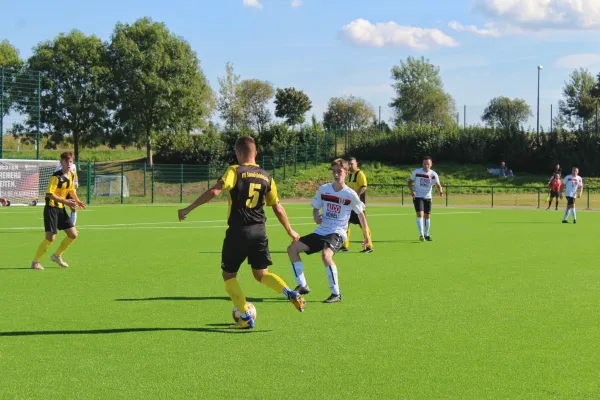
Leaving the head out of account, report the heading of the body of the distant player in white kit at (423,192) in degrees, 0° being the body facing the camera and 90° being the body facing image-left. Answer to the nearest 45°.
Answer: approximately 0°

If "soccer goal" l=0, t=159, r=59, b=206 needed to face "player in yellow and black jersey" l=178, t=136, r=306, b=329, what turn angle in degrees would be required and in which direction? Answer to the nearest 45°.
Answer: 0° — it already faces them

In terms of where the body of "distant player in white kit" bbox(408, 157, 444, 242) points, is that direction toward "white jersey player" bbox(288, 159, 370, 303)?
yes

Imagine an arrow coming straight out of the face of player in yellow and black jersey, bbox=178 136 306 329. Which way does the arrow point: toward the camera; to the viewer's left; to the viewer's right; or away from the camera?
away from the camera

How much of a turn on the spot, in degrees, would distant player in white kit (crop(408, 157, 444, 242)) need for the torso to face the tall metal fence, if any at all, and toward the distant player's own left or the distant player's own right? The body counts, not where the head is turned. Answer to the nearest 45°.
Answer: approximately 135° to the distant player's own right
